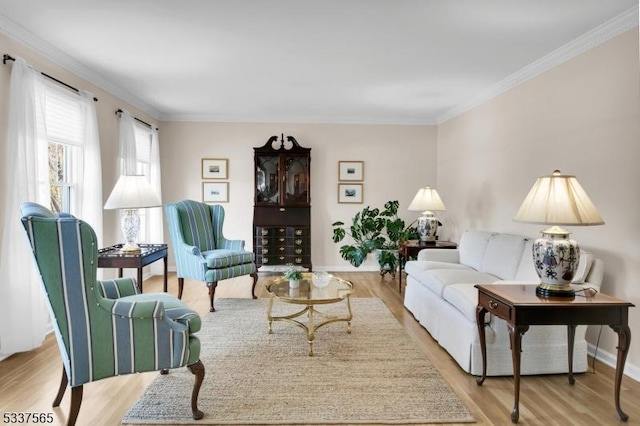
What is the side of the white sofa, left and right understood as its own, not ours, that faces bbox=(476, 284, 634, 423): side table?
left

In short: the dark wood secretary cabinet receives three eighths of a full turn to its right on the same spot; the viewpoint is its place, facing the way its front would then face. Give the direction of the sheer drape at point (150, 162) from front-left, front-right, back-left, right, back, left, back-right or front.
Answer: front-left

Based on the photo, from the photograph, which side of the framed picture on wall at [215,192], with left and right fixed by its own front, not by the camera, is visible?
front

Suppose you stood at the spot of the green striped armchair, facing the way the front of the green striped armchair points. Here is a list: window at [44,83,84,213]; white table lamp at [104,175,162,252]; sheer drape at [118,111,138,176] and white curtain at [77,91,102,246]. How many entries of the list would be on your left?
4

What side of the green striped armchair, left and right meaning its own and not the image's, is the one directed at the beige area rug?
front

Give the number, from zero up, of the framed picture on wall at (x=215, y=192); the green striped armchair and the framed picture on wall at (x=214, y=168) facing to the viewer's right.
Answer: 1

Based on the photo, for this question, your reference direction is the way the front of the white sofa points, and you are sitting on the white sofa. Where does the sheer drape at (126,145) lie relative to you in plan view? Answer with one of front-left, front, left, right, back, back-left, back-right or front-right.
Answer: front-right

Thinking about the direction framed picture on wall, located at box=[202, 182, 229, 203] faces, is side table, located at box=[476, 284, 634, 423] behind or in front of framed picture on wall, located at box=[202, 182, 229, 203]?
in front

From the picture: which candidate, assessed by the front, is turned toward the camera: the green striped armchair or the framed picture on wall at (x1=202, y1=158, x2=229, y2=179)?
the framed picture on wall

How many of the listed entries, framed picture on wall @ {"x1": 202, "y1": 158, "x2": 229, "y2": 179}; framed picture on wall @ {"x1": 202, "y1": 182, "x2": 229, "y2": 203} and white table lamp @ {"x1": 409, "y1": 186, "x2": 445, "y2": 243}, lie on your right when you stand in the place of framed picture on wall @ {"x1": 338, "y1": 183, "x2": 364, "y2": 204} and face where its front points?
2

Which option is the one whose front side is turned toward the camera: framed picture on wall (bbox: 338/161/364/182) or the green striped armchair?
the framed picture on wall

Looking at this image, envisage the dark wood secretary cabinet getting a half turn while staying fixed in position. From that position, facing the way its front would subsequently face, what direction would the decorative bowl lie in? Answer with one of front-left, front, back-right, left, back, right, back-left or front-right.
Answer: back

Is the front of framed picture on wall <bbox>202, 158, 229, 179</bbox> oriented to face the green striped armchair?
yes

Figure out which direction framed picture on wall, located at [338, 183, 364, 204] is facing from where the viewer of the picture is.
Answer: facing the viewer

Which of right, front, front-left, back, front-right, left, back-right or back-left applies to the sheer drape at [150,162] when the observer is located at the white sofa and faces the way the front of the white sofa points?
front-right

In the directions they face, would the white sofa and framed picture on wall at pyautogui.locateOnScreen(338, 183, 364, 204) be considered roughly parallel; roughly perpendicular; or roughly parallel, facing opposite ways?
roughly perpendicular
